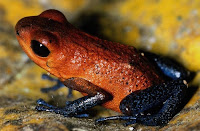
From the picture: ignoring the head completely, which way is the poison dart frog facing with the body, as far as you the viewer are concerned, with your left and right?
facing to the left of the viewer
